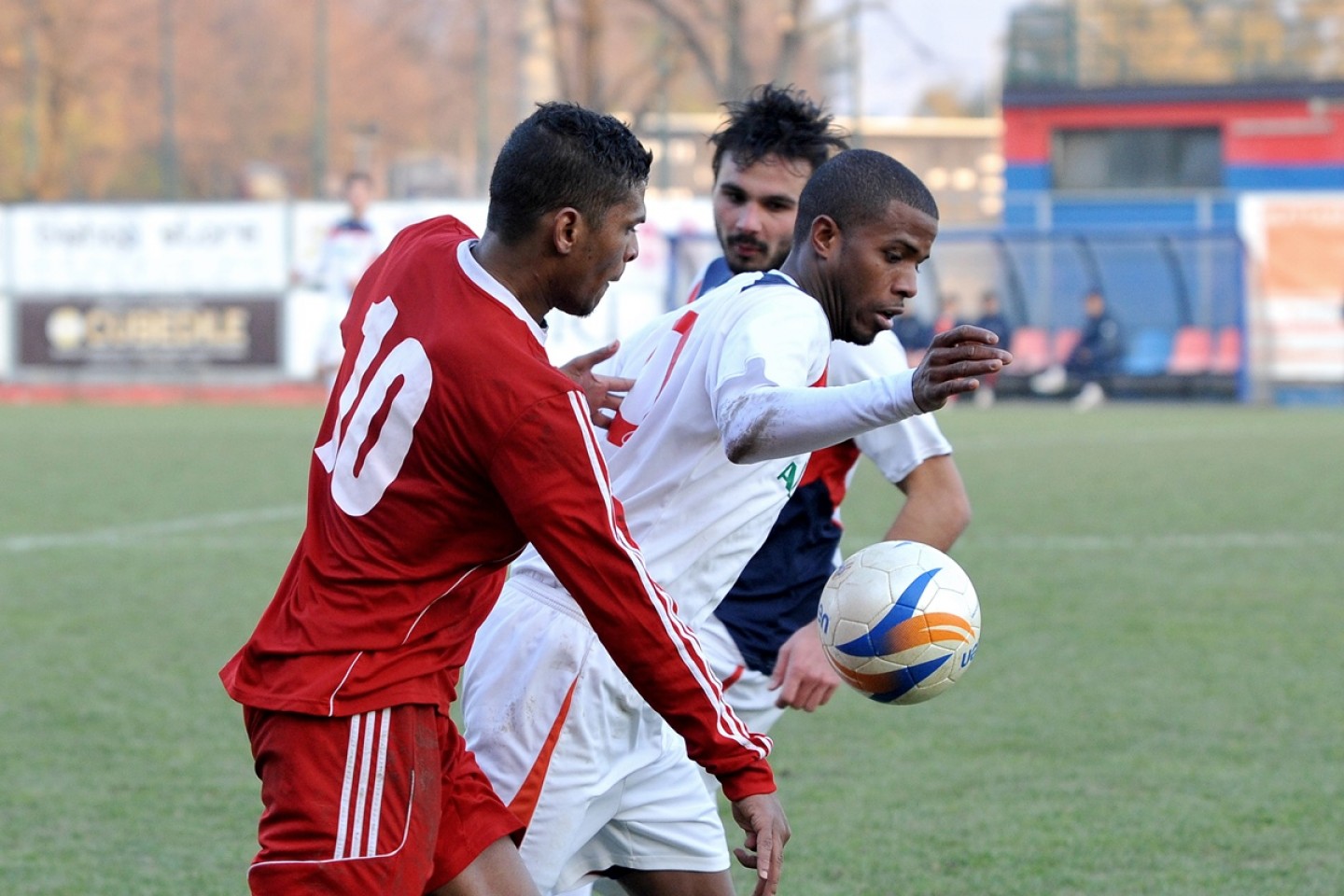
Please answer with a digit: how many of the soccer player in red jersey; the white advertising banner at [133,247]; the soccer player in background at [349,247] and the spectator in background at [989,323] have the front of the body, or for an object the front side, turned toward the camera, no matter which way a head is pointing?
3

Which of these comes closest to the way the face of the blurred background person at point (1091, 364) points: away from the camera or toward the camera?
toward the camera

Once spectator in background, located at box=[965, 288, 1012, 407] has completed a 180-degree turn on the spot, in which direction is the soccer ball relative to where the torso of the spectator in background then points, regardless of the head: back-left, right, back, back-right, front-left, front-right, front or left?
back

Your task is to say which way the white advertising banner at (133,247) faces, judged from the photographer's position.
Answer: facing the viewer

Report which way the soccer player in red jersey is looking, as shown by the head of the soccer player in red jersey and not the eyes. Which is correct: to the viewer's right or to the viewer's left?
to the viewer's right

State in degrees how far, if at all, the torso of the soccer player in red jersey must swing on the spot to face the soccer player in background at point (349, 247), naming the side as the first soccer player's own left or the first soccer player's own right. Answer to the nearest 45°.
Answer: approximately 45° to the first soccer player's own left

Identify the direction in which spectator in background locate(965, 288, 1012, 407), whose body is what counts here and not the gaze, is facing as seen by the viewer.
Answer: toward the camera

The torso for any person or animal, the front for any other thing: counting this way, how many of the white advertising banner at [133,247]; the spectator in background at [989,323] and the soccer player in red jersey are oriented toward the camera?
2

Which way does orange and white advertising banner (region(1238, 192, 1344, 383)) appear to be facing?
toward the camera

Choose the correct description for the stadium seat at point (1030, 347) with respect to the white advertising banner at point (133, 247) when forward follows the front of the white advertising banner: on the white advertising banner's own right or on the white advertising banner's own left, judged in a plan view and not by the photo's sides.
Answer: on the white advertising banner's own left

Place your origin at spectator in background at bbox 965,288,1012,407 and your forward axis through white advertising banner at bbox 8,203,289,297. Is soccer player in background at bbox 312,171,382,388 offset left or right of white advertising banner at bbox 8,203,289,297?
left

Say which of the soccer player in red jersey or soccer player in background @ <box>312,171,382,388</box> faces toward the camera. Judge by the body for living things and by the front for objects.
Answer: the soccer player in background

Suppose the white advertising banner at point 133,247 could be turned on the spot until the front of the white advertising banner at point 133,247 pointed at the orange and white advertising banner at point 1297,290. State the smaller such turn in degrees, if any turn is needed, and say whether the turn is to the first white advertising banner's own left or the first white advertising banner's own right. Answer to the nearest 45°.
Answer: approximately 90° to the first white advertising banner's own left

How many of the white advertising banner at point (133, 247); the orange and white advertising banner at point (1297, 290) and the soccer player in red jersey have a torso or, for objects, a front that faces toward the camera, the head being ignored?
2
